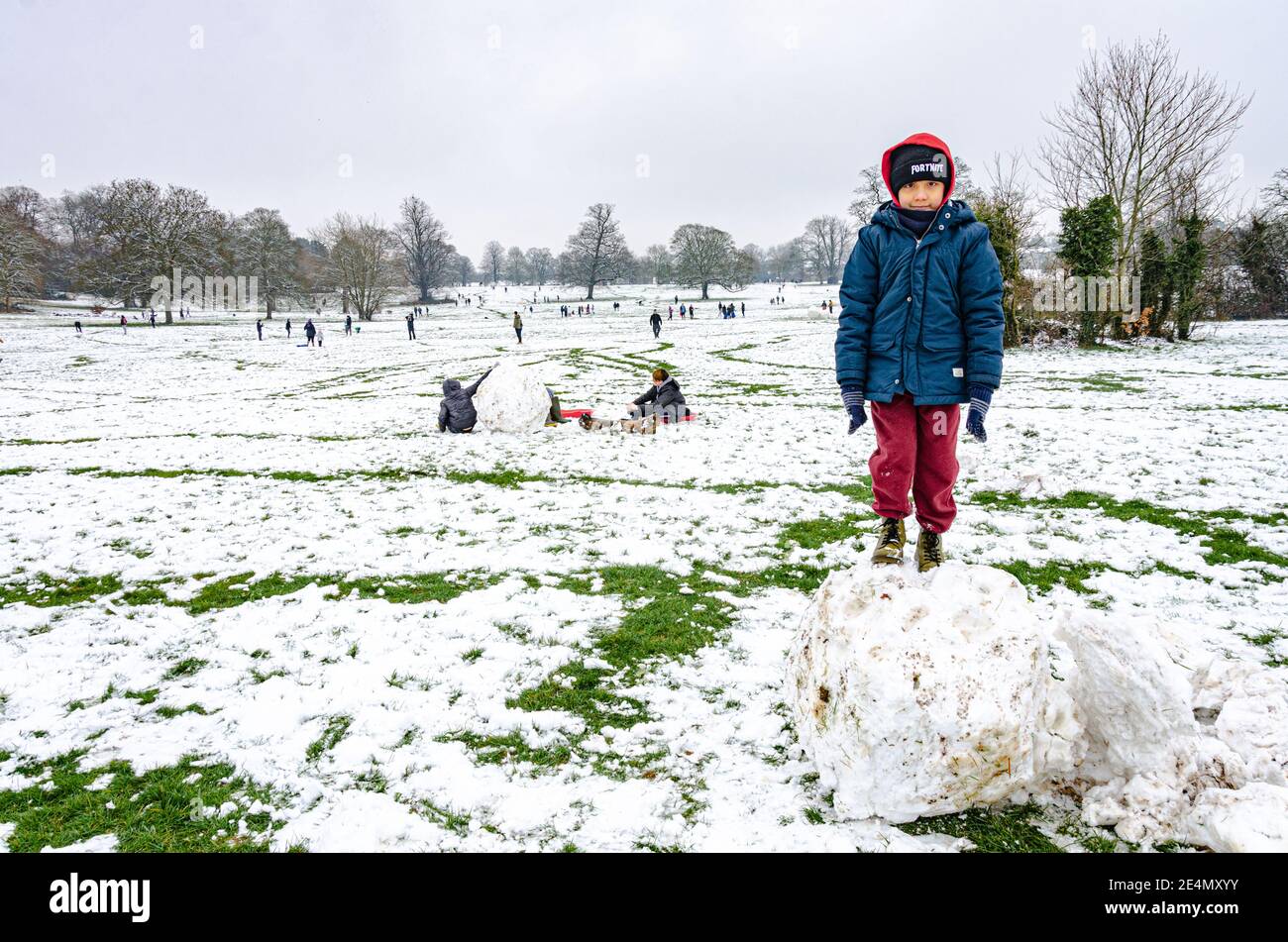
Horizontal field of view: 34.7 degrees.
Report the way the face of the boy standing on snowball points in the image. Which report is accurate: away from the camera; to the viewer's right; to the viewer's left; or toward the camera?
toward the camera

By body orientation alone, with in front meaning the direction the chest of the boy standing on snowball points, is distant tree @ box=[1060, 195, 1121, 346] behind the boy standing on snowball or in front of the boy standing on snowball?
behind

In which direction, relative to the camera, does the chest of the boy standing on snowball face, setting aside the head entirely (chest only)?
toward the camera

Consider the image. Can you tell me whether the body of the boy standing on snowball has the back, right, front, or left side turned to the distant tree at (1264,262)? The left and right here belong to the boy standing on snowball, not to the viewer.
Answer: back

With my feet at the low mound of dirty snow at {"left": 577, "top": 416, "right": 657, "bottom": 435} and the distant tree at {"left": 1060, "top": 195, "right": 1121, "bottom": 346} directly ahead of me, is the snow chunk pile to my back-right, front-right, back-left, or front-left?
back-right
